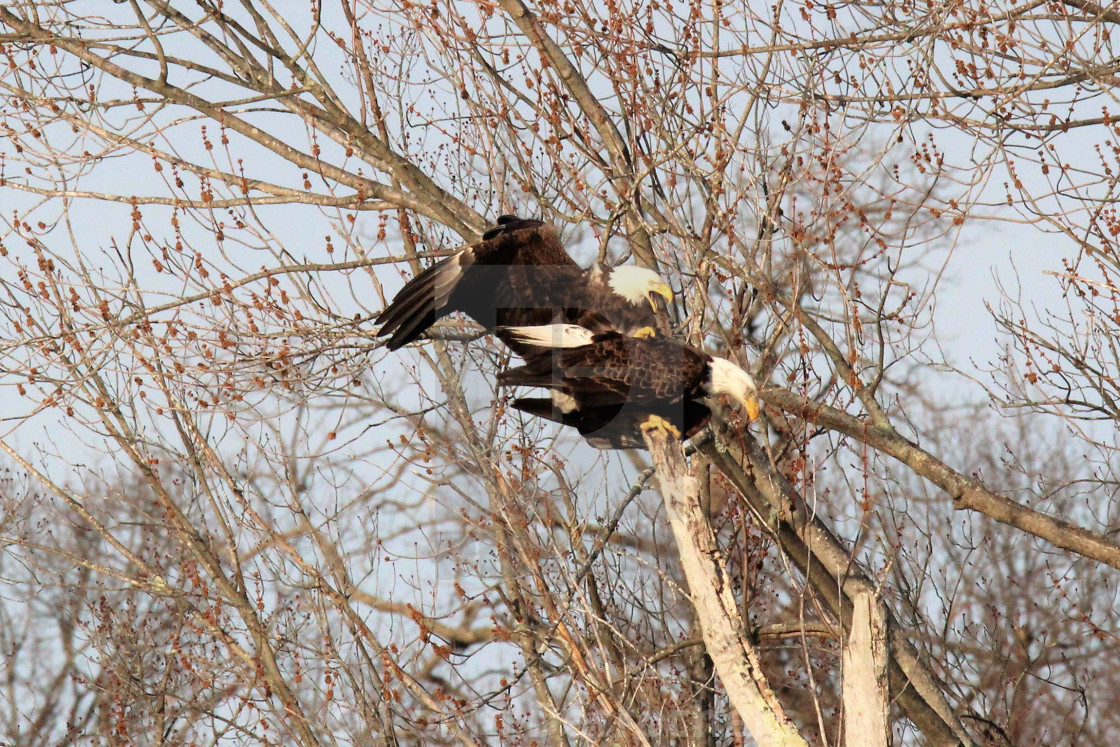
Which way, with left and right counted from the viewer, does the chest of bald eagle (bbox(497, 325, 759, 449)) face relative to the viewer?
facing to the right of the viewer

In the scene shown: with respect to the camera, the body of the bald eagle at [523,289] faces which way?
to the viewer's right
